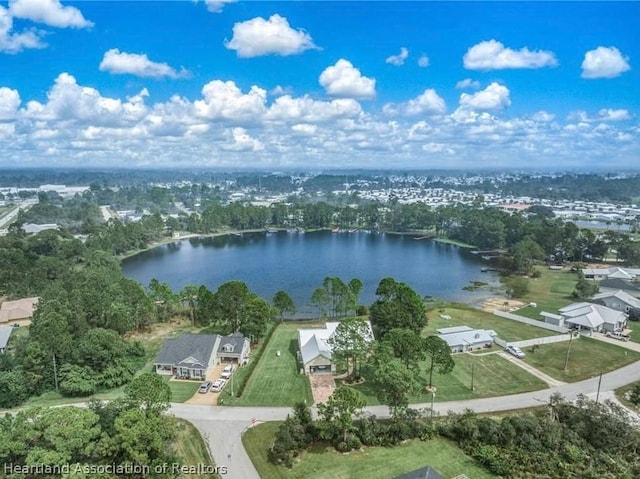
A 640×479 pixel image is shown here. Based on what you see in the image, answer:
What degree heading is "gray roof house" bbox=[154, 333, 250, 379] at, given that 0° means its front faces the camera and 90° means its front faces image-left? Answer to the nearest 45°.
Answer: approximately 0°

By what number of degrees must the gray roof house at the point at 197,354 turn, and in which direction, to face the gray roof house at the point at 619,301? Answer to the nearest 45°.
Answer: approximately 90° to its left

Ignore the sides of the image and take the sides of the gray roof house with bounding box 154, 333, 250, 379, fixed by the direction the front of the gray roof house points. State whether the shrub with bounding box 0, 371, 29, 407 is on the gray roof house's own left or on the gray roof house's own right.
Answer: on the gray roof house's own right

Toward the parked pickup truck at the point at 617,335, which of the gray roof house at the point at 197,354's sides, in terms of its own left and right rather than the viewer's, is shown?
left

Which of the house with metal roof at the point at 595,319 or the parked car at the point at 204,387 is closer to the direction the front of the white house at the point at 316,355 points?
the parked car

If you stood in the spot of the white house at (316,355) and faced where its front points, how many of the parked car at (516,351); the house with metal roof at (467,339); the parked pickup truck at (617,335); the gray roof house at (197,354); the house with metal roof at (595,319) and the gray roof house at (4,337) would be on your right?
2

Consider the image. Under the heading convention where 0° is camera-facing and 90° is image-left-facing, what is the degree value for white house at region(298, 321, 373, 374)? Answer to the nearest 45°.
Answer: approximately 0°

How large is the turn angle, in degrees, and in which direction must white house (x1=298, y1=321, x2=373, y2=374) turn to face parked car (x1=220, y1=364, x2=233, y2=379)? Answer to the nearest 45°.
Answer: approximately 90° to its right

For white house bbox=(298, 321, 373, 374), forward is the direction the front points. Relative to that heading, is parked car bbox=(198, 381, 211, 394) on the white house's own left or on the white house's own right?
on the white house's own right

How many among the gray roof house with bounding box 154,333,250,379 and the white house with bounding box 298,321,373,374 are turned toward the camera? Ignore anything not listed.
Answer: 2

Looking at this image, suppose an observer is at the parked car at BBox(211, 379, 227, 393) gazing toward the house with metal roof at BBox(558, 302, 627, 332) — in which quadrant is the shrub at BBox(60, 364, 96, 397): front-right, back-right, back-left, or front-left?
back-left

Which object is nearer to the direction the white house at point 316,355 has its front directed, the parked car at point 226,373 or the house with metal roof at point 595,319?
the parked car

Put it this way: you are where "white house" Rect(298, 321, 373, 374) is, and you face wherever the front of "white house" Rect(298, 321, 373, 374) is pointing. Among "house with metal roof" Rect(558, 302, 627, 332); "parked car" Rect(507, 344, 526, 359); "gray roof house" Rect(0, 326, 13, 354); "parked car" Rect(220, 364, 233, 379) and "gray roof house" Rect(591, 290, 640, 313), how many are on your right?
2

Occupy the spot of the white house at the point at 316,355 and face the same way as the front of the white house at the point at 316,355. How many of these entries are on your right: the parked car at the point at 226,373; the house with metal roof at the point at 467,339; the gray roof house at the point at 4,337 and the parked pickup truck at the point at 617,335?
2
